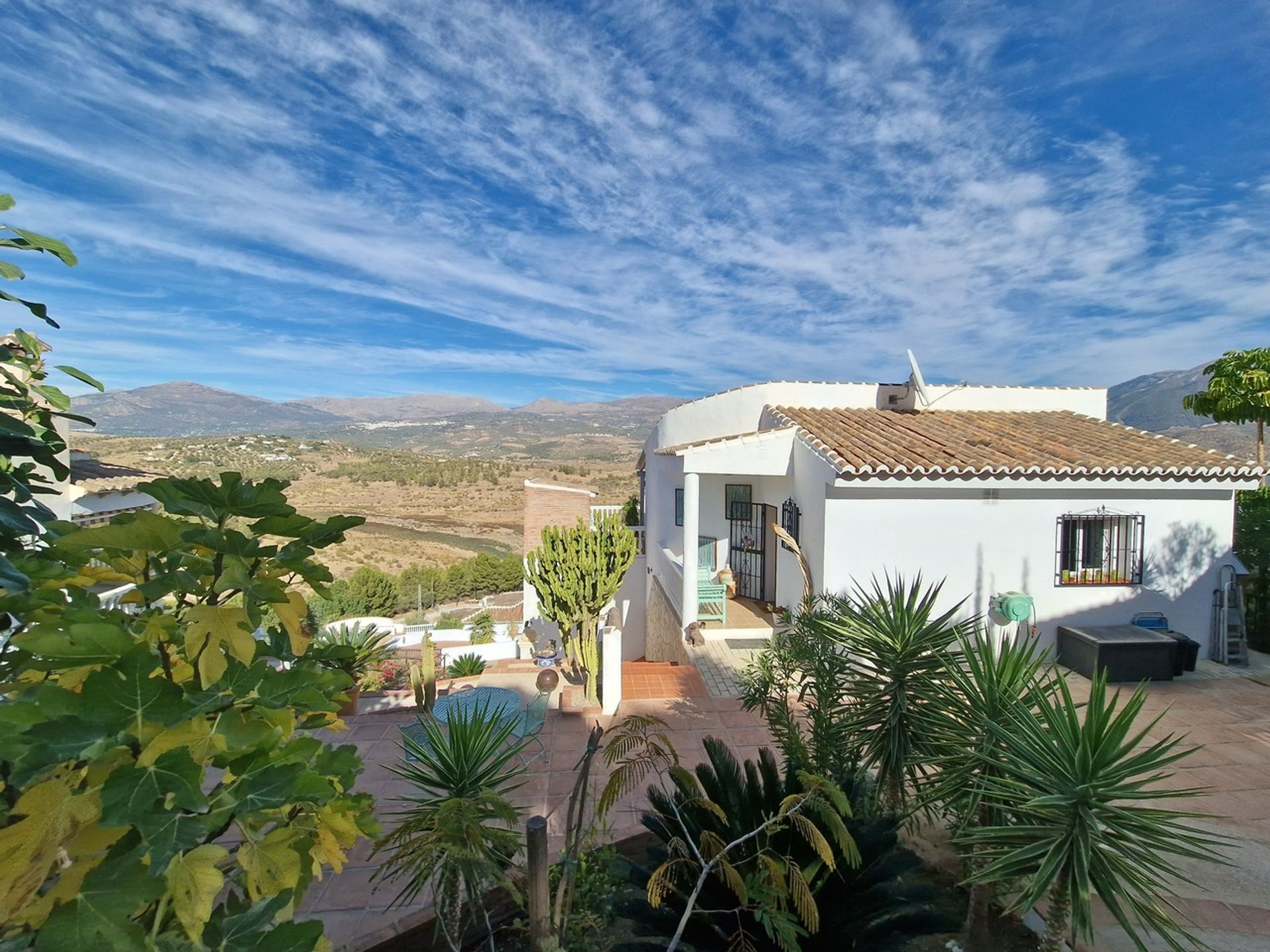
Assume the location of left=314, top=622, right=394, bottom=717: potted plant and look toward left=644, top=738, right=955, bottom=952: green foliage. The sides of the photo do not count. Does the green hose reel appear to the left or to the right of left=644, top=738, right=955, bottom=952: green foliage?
left

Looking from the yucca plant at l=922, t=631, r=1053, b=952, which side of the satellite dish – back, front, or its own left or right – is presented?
right

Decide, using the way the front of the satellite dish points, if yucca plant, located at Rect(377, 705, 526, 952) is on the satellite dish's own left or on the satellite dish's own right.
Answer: on the satellite dish's own right

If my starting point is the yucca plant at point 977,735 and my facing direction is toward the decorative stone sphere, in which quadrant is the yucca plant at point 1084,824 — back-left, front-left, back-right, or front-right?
back-left

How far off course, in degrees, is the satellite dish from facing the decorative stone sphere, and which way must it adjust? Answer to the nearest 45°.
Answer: approximately 135° to its right

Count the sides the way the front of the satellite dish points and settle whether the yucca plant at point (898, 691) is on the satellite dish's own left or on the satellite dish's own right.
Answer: on the satellite dish's own right

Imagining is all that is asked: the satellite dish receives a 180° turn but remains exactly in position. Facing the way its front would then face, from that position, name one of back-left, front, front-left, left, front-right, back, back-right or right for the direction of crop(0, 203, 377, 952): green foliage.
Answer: left

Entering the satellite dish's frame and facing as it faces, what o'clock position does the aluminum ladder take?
The aluminum ladder is roughly at 1 o'clock from the satellite dish.

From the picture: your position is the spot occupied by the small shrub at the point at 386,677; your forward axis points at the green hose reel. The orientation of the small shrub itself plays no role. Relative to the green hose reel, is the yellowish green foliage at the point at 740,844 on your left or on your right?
right

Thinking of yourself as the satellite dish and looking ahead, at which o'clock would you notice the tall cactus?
The tall cactus is roughly at 4 o'clock from the satellite dish.

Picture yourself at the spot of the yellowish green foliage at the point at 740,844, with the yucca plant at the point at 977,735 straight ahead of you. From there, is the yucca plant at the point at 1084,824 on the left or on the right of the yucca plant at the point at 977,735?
right

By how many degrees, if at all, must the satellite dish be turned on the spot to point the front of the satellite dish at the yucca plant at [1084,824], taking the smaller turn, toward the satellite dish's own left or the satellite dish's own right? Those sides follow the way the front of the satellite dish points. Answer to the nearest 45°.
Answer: approximately 90° to the satellite dish's own right

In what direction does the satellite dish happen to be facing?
to the viewer's right

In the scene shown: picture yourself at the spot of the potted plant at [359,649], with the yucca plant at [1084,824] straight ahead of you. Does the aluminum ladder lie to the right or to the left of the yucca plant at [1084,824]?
left
